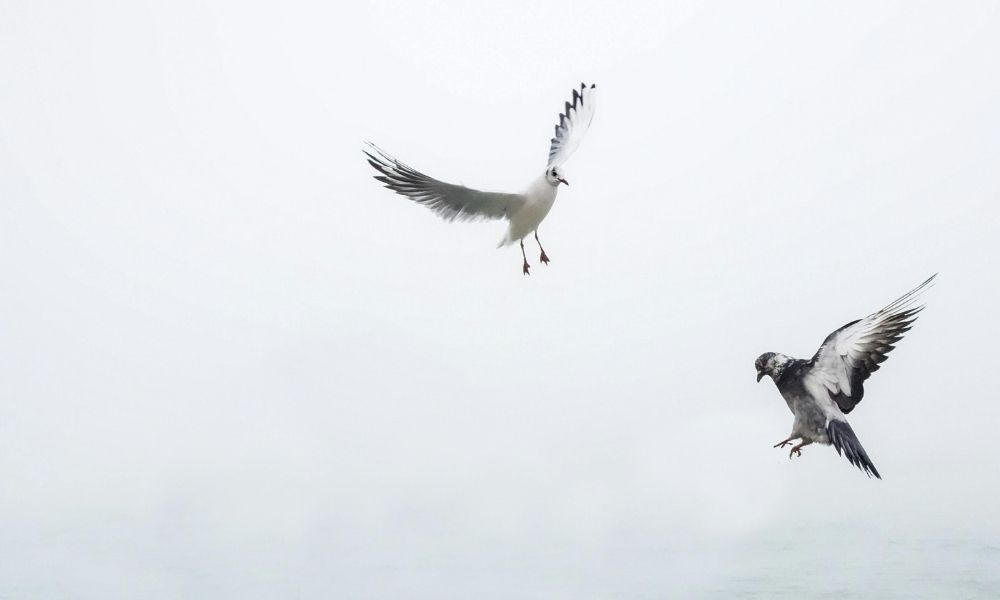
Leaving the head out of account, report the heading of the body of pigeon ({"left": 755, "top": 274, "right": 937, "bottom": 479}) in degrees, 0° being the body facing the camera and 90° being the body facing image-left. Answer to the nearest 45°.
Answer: approximately 90°

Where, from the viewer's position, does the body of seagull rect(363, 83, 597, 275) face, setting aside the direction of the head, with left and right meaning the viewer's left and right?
facing the viewer and to the right of the viewer
